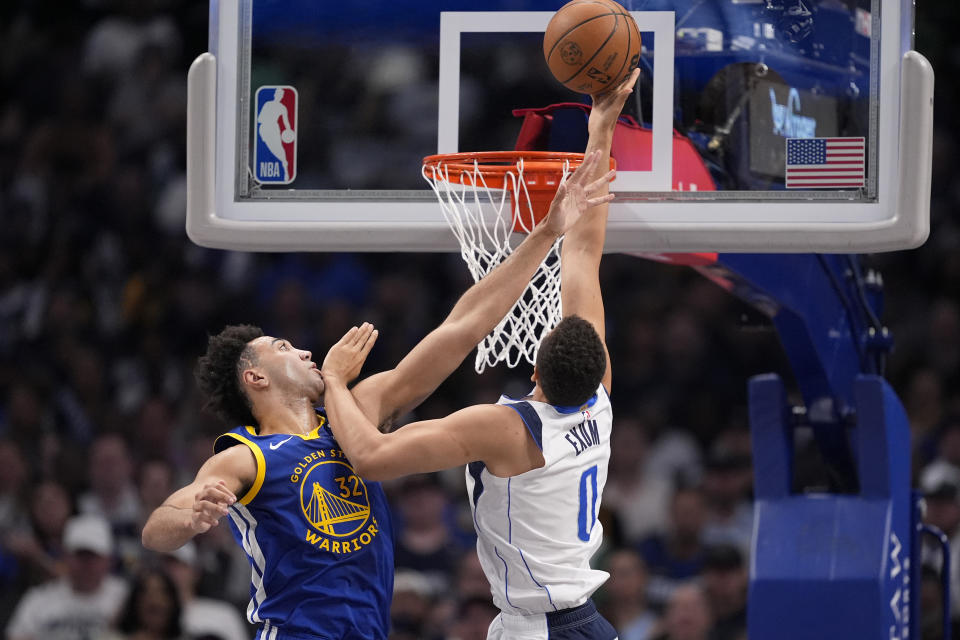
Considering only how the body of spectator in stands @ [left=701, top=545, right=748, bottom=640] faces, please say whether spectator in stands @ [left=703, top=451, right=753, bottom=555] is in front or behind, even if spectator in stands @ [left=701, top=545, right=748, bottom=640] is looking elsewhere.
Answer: behind

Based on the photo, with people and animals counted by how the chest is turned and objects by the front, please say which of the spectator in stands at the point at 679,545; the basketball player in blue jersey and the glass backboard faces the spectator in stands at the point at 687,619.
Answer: the spectator in stands at the point at 679,545

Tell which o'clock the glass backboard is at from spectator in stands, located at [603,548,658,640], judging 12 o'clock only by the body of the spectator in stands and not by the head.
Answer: The glass backboard is roughly at 12 o'clock from the spectator in stands.

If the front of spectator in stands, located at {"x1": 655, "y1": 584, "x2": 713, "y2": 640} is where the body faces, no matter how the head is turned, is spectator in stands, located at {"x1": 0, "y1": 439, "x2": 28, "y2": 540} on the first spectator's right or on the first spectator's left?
on the first spectator's right

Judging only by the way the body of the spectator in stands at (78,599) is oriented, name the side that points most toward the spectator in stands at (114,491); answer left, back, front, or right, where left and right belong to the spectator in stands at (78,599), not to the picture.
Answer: back

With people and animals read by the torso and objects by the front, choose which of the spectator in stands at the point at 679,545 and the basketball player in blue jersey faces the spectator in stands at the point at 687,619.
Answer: the spectator in stands at the point at 679,545

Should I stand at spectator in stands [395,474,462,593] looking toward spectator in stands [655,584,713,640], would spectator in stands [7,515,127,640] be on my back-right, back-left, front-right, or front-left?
back-right

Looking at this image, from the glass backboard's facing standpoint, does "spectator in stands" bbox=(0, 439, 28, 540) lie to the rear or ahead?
to the rear

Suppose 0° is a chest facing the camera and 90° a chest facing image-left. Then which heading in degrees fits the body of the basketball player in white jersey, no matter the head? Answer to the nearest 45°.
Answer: approximately 135°

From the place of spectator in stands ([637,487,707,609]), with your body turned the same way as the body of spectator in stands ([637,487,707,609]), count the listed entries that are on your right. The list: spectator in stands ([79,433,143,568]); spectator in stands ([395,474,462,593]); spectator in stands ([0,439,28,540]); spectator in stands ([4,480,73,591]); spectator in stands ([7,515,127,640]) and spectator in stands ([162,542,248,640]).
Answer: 6

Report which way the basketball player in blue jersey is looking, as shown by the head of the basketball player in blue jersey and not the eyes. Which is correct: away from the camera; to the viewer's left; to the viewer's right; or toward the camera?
to the viewer's right
